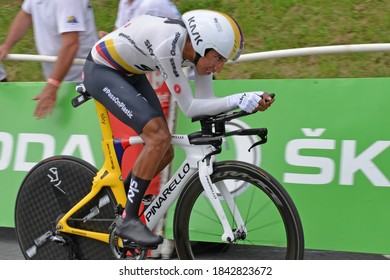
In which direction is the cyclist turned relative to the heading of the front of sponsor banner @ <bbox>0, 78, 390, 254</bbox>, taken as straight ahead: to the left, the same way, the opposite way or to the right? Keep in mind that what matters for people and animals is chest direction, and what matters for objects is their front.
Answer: to the left

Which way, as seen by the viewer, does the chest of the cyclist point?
to the viewer's right

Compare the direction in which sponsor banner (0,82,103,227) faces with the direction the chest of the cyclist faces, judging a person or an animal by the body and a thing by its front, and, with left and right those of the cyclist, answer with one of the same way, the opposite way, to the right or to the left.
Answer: to the right

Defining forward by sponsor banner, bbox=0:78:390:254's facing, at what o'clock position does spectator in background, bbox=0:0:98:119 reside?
The spectator in background is roughly at 4 o'clock from the sponsor banner.

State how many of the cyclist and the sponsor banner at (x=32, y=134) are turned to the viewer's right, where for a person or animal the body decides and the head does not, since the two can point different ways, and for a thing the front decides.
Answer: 1
